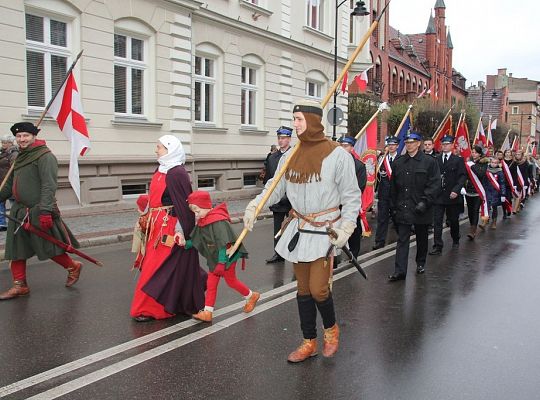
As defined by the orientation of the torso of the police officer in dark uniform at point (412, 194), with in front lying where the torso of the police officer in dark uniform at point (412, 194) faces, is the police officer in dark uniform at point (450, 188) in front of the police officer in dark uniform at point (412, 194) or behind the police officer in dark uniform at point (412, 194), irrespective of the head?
behind

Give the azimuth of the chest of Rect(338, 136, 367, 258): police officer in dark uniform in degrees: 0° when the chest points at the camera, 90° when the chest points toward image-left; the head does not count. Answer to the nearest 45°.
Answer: approximately 45°

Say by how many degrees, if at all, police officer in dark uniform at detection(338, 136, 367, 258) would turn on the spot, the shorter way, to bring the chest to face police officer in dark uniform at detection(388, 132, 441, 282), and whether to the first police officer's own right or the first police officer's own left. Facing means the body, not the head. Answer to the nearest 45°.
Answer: approximately 90° to the first police officer's own left

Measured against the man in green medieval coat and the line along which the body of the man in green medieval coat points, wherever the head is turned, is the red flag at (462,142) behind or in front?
behind

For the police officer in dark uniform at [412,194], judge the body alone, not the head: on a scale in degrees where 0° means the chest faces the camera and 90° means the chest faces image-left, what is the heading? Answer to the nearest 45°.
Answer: approximately 45°

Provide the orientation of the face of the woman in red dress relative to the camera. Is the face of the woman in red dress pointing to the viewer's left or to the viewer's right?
to the viewer's left

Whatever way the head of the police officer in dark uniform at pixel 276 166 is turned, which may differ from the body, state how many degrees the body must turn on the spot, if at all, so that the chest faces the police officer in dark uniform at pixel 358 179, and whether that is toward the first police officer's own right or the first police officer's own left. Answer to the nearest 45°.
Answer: approximately 135° to the first police officer's own left

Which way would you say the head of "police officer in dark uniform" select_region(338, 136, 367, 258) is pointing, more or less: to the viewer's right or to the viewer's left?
to the viewer's left
